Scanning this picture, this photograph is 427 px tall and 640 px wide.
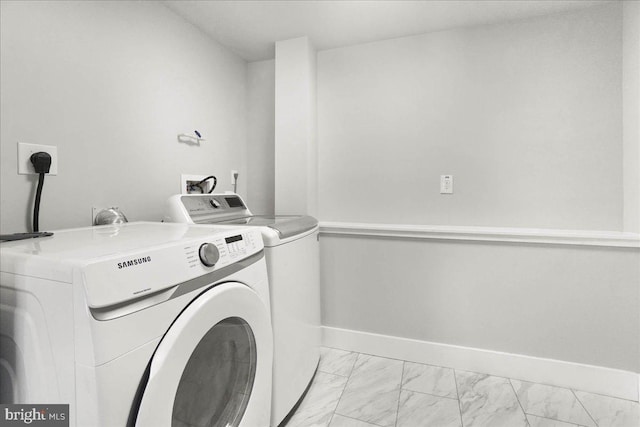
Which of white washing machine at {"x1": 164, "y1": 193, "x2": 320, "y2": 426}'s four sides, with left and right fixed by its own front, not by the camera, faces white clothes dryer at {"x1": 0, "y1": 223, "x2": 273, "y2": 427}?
right

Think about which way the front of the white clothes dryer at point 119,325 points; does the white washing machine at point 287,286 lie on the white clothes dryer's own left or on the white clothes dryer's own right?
on the white clothes dryer's own left

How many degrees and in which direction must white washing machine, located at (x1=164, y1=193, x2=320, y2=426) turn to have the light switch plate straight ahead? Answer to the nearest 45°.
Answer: approximately 45° to its left

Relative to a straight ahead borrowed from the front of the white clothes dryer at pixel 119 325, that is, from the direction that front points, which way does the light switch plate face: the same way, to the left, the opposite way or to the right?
to the right

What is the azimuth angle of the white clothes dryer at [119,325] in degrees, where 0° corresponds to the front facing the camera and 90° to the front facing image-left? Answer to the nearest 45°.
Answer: approximately 315°

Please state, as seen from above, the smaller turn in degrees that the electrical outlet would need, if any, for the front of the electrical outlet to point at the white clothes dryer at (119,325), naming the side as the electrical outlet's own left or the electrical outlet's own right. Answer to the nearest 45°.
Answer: approximately 45° to the electrical outlet's own right

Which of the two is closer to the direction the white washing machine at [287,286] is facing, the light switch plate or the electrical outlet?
the light switch plate

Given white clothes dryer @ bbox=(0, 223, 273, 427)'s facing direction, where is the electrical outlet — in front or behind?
behind

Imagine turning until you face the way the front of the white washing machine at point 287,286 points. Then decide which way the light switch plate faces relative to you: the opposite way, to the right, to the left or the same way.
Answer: to the right
